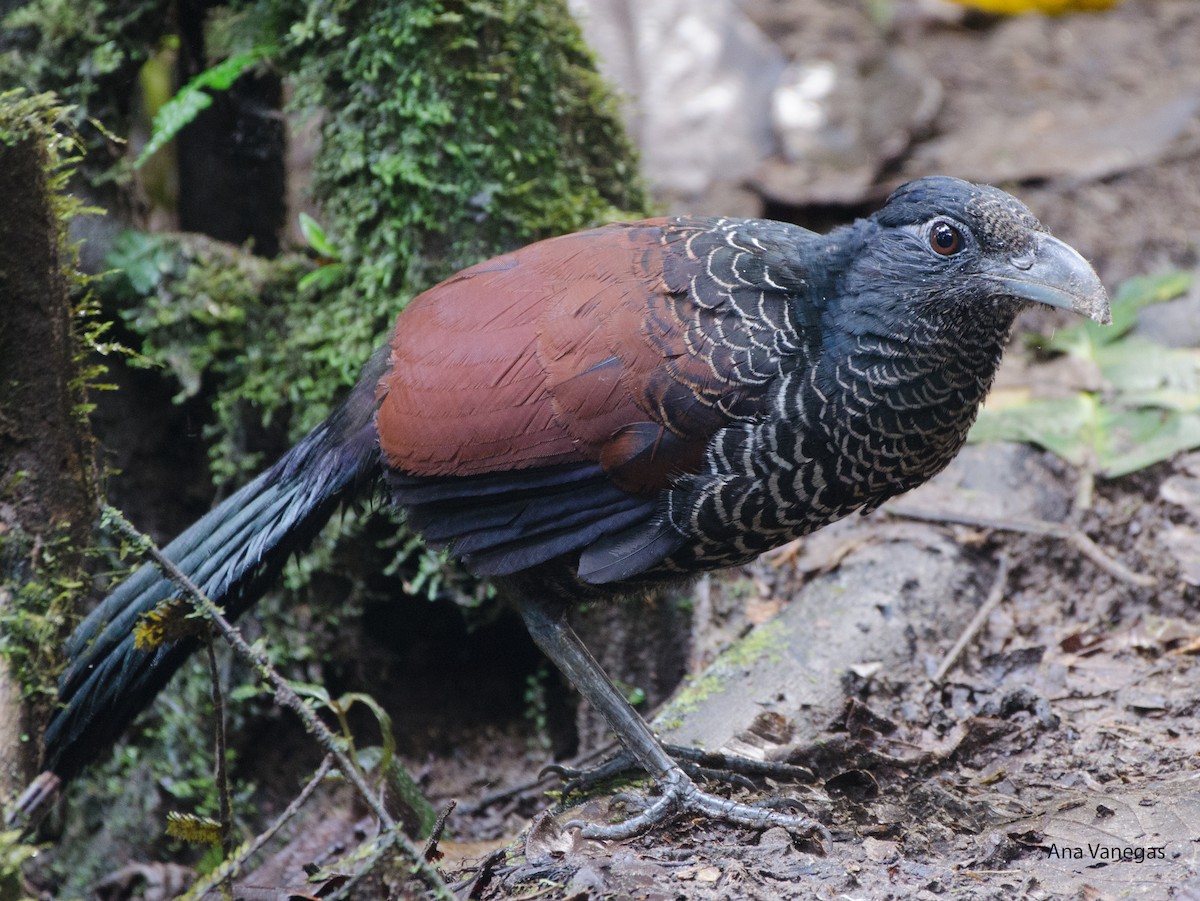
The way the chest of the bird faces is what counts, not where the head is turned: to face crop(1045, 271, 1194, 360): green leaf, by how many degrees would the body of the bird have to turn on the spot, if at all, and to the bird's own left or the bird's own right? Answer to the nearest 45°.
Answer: approximately 45° to the bird's own left

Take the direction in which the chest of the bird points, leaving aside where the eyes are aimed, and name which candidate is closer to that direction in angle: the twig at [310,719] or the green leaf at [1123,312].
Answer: the green leaf

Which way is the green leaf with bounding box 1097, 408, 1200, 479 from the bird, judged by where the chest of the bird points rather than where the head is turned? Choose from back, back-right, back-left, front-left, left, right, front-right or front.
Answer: front-left

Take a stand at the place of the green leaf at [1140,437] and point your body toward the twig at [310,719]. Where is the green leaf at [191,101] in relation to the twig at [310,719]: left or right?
right

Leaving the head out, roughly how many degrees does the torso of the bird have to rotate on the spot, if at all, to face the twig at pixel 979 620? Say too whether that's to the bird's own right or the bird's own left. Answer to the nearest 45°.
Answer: approximately 45° to the bird's own left

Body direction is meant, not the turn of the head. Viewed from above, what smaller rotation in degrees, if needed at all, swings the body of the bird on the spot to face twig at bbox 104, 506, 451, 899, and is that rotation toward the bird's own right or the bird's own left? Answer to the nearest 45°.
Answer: approximately 135° to the bird's own right

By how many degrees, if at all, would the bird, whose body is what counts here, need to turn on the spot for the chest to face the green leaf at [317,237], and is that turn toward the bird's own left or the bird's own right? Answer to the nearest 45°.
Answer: approximately 135° to the bird's own left

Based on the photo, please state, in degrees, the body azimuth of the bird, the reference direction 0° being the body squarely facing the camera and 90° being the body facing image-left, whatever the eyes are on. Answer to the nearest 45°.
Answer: approximately 270°
